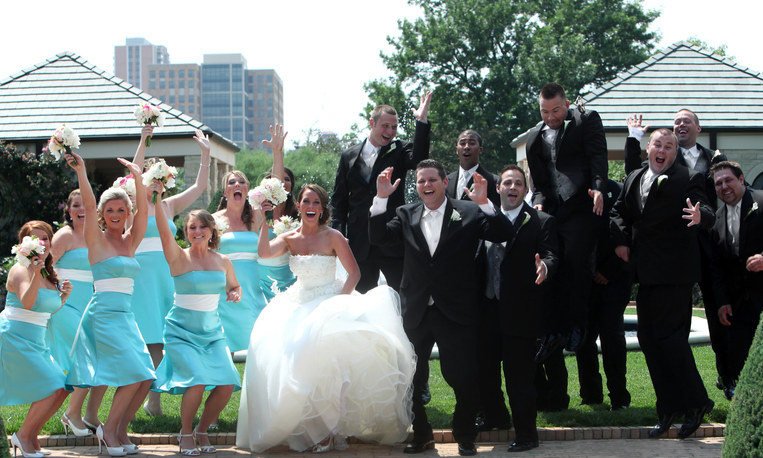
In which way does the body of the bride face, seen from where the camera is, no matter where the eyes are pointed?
toward the camera

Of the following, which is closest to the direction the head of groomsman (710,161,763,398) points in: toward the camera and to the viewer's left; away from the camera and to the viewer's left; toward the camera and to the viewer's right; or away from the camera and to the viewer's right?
toward the camera and to the viewer's left

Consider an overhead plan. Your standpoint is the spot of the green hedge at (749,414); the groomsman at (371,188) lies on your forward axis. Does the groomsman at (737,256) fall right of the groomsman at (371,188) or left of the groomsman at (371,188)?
right

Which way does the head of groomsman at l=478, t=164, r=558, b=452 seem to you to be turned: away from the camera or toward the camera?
toward the camera

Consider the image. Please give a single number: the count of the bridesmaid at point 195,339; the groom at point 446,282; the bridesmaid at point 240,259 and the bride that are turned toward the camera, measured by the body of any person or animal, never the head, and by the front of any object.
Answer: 4

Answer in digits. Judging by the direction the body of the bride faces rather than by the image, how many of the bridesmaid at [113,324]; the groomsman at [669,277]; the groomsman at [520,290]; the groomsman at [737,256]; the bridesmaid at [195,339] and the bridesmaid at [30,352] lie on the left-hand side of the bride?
3

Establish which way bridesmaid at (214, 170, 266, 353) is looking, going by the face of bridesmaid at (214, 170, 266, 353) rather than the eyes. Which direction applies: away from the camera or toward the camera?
toward the camera

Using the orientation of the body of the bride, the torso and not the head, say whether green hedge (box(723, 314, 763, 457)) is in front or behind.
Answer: in front

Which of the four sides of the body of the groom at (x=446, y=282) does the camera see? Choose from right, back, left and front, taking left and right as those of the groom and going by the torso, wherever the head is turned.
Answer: front

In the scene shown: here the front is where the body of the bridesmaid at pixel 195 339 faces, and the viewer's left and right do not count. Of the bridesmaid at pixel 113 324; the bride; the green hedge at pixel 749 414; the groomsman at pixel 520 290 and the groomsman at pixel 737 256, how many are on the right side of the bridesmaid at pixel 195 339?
1

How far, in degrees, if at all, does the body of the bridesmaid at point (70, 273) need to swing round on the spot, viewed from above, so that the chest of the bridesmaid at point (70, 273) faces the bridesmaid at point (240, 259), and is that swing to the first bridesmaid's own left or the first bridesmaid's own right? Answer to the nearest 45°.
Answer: approximately 45° to the first bridesmaid's own left

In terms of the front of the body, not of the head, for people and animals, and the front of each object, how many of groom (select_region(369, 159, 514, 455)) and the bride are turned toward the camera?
2

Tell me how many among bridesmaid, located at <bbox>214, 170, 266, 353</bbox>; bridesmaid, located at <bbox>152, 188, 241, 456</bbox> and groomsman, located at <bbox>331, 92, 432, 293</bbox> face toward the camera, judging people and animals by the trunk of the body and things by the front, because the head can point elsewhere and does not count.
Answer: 3

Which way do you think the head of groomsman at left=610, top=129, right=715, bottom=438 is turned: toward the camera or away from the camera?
toward the camera

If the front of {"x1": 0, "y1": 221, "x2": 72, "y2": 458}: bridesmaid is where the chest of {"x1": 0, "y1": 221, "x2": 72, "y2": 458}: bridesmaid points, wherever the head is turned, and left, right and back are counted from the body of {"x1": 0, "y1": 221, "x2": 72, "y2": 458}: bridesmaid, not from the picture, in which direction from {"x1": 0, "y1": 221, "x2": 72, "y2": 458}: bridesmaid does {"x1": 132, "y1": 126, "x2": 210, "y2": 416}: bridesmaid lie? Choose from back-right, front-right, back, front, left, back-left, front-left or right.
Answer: left
